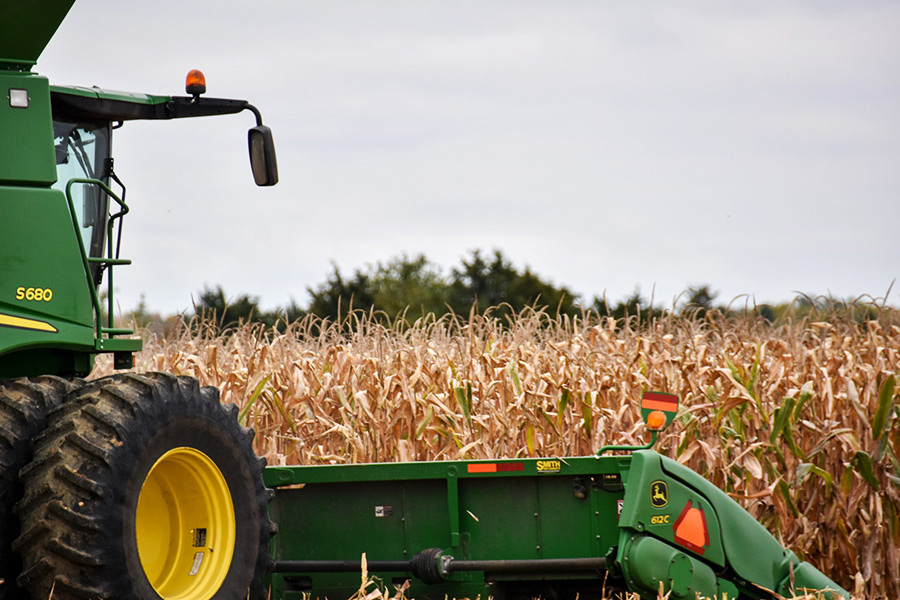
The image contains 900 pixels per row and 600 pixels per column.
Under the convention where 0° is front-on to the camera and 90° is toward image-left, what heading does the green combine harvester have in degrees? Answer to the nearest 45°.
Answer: approximately 225°

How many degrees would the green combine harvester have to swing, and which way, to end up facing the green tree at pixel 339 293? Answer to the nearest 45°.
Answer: approximately 45° to its left

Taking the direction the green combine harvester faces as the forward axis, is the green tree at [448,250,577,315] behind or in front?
in front
